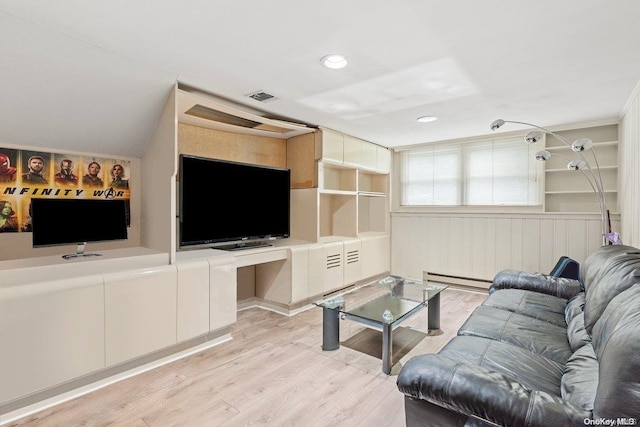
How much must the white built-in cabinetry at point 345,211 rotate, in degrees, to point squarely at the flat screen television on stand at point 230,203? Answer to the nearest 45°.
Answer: approximately 90° to its right

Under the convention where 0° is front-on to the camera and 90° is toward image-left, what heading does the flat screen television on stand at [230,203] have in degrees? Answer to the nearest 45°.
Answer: approximately 315°

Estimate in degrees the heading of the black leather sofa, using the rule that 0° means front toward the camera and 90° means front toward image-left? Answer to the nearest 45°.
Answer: approximately 90°

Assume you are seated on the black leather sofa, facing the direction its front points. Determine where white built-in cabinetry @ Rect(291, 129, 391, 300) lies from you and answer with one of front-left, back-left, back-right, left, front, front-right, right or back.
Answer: front-right

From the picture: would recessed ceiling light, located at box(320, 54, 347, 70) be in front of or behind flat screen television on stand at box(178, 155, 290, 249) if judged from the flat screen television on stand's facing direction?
in front

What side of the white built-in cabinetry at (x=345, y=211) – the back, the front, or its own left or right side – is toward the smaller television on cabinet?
right

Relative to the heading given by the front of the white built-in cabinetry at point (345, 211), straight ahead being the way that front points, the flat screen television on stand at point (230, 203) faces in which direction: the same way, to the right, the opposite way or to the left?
the same way

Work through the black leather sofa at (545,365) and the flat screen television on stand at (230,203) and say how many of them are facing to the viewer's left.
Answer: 1

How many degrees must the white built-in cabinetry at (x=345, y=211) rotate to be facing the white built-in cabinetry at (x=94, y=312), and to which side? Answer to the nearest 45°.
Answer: approximately 90° to its right

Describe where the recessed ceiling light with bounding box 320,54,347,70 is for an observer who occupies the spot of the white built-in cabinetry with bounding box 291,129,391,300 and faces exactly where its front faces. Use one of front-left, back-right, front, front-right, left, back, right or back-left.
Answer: front-right

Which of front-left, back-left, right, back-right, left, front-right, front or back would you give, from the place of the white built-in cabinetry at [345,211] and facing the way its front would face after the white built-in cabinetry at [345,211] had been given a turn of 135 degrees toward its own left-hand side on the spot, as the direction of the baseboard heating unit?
right

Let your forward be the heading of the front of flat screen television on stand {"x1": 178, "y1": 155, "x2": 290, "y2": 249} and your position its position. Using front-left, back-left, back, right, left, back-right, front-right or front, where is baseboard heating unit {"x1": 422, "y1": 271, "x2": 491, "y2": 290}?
front-left

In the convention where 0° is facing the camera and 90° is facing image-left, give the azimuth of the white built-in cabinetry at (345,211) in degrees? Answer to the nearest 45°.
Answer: approximately 315°

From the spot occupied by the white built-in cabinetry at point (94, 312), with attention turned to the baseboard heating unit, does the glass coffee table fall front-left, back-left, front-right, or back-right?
front-right

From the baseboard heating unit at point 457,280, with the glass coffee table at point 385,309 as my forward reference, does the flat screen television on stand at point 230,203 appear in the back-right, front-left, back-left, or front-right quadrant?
front-right

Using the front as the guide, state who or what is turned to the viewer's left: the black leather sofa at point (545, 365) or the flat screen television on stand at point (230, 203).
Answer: the black leather sofa

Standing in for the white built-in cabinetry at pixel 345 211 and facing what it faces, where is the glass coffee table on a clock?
The glass coffee table is roughly at 1 o'clock from the white built-in cabinetry.

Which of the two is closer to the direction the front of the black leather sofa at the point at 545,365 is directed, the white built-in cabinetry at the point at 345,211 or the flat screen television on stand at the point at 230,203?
the flat screen television on stand

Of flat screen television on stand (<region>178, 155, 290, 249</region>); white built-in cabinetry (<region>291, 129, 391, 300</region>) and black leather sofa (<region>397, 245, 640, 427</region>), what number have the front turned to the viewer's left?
1
